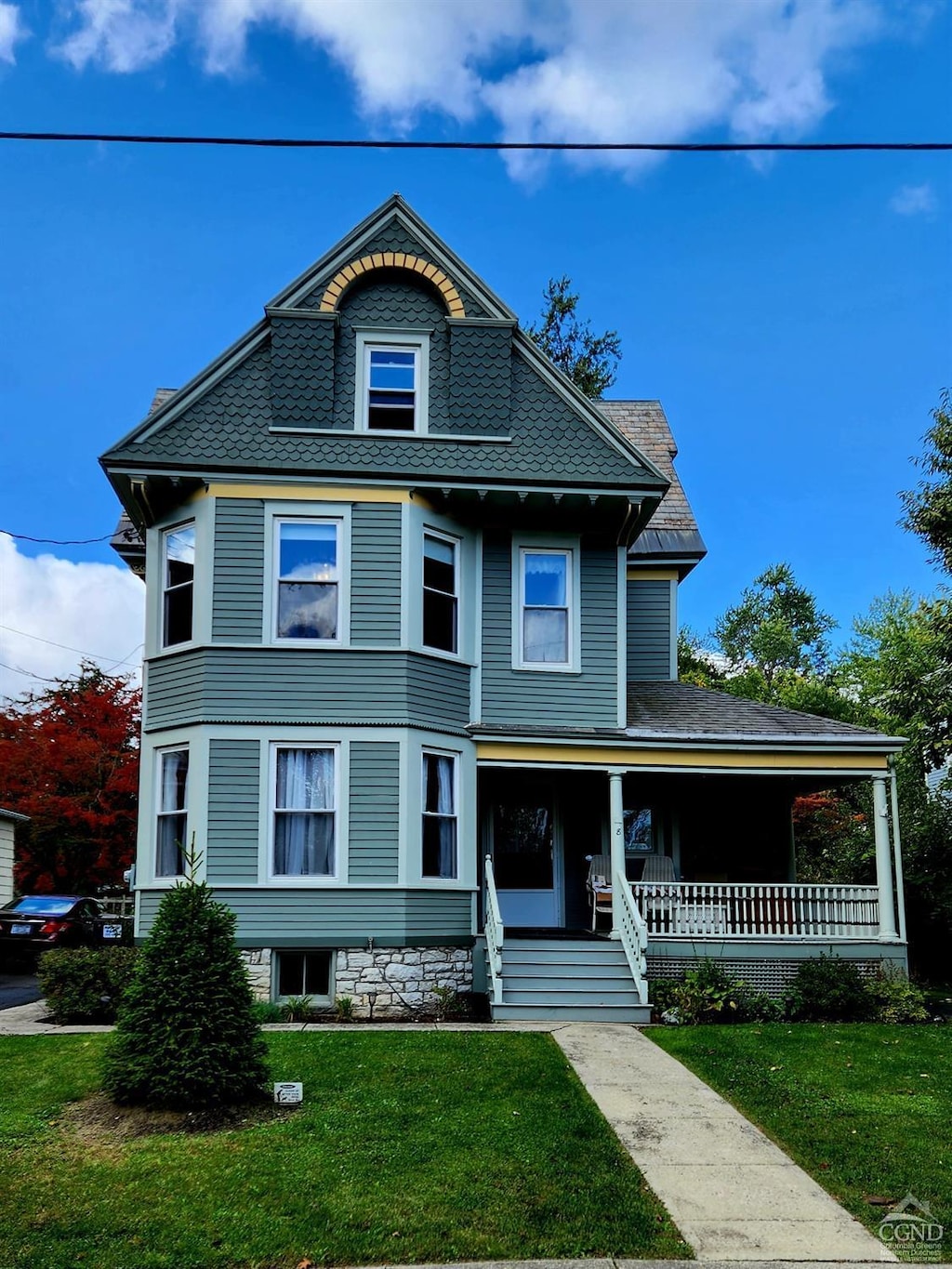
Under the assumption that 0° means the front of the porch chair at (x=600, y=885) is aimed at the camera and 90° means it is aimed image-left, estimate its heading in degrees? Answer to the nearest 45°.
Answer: approximately 0°

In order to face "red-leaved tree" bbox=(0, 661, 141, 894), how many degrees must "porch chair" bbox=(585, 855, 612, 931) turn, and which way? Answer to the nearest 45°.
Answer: approximately 135° to its right

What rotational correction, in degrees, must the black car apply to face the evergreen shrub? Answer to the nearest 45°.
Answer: approximately 135° to its right

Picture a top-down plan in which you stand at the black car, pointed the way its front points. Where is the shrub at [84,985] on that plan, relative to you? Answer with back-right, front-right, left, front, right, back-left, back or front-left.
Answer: back-right

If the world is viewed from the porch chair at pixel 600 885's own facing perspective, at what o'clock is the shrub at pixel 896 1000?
The shrub is roughly at 10 o'clock from the porch chair.

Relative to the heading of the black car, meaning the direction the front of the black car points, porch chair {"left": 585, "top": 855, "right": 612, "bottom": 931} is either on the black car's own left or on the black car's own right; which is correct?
on the black car's own right

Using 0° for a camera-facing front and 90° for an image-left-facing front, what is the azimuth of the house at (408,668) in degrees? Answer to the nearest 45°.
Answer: approximately 0°

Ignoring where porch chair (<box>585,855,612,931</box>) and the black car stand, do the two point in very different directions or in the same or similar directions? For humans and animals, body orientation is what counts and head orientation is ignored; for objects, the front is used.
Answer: very different directions

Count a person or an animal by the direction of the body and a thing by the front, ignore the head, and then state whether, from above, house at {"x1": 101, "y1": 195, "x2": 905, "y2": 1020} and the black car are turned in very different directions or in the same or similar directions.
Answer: very different directions

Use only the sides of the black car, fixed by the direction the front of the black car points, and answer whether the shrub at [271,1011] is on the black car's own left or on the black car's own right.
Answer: on the black car's own right

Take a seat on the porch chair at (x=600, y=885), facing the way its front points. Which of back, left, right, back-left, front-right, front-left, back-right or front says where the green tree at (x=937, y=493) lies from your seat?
back-left
